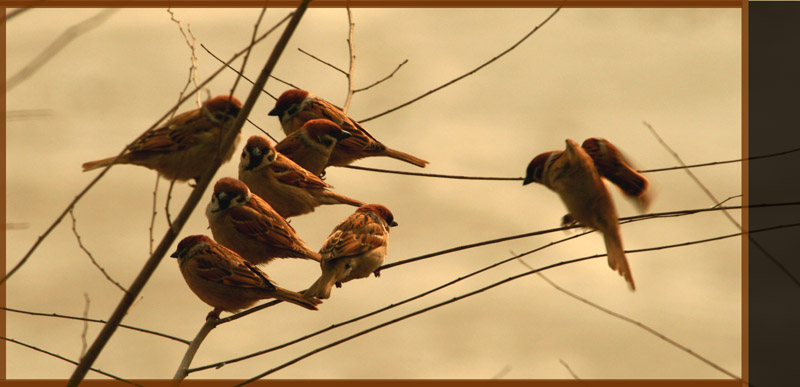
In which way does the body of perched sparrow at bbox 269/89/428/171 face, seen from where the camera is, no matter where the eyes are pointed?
to the viewer's left

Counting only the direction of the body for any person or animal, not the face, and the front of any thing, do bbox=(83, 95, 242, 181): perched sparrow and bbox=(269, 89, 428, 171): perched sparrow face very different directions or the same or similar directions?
very different directions

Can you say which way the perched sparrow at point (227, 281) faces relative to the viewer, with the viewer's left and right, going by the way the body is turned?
facing to the left of the viewer

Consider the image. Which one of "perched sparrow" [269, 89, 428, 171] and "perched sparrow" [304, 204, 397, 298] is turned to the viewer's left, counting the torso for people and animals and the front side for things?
"perched sparrow" [269, 89, 428, 171]

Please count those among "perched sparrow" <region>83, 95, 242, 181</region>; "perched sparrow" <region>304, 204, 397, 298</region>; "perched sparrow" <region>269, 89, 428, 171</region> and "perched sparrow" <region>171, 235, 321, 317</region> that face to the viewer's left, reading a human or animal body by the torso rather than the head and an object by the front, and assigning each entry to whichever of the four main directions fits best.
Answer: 2

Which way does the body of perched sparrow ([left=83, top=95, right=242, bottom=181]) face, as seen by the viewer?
to the viewer's right

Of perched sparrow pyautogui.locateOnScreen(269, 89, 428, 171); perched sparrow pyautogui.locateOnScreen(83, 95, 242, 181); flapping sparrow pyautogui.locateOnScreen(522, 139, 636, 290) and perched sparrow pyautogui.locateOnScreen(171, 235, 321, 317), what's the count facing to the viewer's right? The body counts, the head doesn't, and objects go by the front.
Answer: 1

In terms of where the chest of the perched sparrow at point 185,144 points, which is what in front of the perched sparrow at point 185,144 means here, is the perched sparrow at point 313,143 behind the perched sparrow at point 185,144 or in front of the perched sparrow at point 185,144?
in front

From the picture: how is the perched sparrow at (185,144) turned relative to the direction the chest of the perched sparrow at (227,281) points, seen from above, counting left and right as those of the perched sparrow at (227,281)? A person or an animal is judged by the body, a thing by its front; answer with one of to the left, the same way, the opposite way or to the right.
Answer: the opposite way

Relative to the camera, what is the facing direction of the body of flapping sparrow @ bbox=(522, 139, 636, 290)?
to the viewer's left

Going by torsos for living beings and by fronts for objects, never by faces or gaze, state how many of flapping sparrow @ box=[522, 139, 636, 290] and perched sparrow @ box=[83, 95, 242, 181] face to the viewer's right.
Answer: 1
